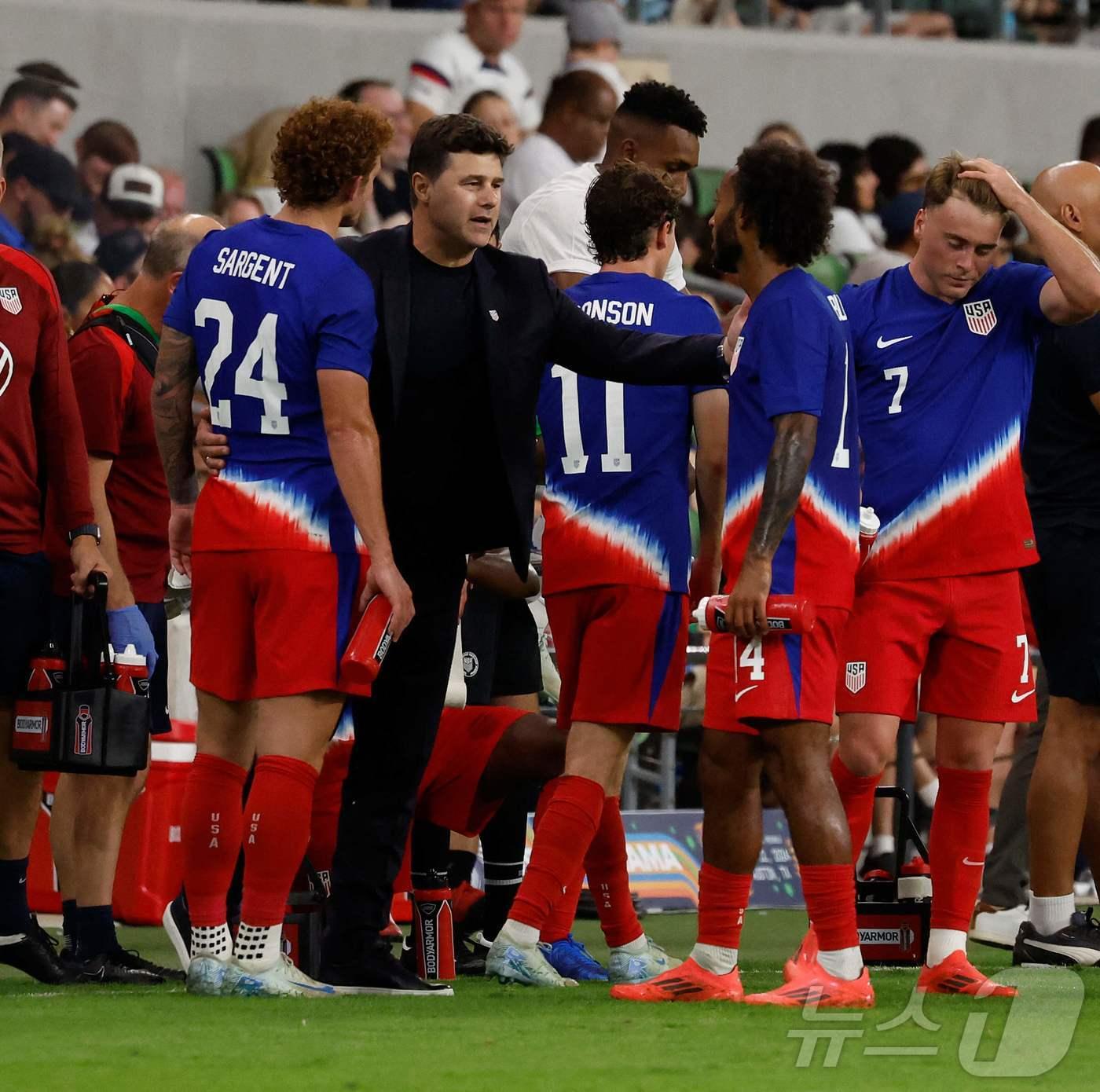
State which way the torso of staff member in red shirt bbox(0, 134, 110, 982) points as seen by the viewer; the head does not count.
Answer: toward the camera

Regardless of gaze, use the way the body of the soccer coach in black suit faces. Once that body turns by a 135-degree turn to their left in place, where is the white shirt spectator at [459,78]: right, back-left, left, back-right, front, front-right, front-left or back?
front

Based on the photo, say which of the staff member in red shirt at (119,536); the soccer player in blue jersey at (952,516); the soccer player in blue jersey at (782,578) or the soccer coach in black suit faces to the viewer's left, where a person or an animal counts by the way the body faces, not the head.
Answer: the soccer player in blue jersey at (782,578)

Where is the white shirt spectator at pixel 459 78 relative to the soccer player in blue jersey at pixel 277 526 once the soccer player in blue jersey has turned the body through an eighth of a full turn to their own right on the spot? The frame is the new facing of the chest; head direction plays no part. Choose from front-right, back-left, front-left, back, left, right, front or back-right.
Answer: left

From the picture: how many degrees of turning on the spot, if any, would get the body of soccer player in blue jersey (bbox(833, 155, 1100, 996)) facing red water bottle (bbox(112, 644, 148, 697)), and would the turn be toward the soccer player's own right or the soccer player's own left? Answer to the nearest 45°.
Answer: approximately 90° to the soccer player's own right

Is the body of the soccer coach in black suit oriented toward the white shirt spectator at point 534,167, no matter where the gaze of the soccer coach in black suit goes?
no

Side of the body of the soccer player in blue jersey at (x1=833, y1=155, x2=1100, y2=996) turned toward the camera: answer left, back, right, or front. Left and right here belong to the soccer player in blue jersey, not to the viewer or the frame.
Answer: front

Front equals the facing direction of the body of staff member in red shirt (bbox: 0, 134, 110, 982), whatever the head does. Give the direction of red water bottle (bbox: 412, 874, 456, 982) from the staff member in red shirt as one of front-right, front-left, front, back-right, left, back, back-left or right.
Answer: left

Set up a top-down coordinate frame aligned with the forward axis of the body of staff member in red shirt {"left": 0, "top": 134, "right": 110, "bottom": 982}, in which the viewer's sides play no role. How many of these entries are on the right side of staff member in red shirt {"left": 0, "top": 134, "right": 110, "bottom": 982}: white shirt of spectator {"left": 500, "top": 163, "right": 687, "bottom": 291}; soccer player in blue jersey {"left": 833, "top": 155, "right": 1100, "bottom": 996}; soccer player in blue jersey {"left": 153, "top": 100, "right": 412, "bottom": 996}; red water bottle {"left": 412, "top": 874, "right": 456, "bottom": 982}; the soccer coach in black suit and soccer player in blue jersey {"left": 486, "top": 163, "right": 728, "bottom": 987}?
0

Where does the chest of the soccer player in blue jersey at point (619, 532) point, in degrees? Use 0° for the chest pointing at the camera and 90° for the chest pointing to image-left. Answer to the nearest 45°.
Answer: approximately 225°

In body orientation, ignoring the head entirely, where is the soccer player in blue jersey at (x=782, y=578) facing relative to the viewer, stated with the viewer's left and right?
facing to the left of the viewer

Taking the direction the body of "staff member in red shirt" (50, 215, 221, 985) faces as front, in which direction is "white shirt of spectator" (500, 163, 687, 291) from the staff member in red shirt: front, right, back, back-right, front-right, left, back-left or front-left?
front

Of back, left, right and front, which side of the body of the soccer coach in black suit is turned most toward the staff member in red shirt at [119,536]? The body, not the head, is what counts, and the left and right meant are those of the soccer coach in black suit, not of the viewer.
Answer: back

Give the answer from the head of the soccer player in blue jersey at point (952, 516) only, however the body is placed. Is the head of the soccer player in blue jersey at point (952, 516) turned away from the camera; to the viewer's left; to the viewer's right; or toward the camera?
toward the camera
